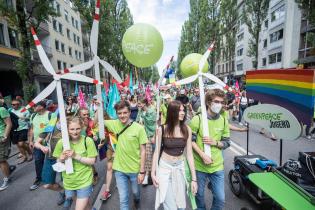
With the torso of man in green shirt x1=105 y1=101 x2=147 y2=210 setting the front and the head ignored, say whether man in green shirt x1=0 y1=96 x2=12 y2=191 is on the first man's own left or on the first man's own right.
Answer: on the first man's own right

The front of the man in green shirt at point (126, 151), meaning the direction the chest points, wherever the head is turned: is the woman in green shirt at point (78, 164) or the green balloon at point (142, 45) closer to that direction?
the woman in green shirt

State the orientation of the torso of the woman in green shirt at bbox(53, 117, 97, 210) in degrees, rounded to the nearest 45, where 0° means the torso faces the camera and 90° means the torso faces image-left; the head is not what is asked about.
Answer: approximately 0°

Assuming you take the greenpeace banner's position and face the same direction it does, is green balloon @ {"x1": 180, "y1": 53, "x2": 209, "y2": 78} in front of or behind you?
behind

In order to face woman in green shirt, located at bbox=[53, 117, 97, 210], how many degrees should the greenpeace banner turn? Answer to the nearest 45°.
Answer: approximately 45° to its right

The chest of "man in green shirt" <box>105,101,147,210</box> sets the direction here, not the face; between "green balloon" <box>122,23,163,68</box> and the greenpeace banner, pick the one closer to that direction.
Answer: the greenpeace banner

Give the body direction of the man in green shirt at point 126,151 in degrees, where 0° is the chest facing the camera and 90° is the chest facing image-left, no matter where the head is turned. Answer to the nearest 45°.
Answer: approximately 0°

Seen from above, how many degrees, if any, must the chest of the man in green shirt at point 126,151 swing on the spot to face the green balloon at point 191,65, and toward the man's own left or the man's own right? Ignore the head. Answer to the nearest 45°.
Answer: approximately 135° to the man's own left
